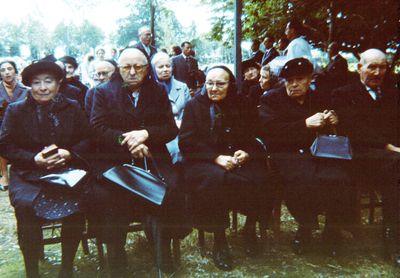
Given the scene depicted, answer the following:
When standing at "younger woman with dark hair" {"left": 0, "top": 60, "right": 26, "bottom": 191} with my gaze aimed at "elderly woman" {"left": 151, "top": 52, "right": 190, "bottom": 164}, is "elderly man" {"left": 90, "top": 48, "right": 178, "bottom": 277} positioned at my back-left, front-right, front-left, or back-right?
front-right

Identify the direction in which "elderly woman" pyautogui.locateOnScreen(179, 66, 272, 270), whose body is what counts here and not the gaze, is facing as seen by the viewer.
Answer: toward the camera

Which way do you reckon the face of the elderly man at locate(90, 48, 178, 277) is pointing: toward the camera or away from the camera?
toward the camera

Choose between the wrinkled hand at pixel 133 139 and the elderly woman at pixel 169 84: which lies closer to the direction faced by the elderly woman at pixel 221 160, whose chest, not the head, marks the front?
the wrinkled hand

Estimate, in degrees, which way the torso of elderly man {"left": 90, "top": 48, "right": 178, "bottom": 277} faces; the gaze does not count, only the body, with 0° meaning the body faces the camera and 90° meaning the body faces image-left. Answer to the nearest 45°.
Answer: approximately 0°

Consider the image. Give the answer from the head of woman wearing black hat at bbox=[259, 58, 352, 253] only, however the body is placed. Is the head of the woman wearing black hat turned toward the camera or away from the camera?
toward the camera

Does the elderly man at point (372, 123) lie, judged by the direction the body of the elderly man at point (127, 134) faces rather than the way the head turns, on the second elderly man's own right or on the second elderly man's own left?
on the second elderly man's own left

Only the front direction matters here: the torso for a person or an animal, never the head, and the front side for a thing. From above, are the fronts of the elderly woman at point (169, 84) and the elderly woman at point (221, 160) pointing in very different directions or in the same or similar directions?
same or similar directions

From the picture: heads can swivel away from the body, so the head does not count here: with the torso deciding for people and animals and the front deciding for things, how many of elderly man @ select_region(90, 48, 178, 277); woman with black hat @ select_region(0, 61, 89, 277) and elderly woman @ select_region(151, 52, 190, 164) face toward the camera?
3

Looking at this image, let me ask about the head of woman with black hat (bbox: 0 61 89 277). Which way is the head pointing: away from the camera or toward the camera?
toward the camera

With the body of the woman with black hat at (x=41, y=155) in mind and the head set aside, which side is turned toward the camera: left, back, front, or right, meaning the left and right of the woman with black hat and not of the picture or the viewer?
front

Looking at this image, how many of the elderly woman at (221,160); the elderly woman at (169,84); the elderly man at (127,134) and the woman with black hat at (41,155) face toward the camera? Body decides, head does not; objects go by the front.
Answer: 4

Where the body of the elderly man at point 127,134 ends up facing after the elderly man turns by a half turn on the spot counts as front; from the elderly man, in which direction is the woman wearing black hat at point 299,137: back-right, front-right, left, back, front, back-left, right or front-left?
right

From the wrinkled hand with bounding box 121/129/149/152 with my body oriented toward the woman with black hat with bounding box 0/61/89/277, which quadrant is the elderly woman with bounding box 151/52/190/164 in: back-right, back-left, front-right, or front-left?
back-right
